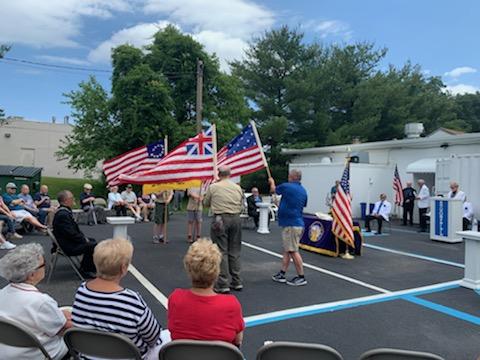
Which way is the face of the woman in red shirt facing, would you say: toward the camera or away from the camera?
away from the camera

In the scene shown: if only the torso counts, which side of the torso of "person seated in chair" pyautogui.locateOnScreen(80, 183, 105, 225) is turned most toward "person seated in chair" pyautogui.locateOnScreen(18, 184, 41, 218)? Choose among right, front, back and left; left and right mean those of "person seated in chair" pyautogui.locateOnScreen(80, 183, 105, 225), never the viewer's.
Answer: right

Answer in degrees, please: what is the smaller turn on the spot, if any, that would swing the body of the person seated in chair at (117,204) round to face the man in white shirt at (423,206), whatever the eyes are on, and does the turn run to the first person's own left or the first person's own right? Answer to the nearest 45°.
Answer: approximately 45° to the first person's own left

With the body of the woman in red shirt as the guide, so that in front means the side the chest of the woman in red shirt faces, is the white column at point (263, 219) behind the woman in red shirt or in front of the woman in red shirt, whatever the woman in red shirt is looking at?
in front

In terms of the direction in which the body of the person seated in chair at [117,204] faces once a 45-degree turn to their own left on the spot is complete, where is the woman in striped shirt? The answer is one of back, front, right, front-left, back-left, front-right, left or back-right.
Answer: right

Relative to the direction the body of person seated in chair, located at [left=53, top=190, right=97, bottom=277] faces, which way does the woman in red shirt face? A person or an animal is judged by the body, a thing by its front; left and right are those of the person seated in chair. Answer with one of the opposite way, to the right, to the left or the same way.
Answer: to the left

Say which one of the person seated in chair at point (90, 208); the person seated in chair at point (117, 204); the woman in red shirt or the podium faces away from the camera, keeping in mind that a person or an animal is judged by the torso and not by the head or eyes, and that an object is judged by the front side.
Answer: the woman in red shirt

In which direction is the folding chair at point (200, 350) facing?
away from the camera

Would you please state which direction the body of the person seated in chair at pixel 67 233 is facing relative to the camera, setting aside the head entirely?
to the viewer's right

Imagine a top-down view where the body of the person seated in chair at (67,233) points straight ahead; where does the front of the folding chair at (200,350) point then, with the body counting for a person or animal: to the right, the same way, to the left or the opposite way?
to the left

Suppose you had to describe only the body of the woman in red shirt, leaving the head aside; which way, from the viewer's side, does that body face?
away from the camera

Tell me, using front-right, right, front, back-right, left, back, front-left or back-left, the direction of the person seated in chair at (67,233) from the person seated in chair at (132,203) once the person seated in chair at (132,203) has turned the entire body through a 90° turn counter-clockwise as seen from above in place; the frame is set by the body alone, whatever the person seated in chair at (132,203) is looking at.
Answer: back-right

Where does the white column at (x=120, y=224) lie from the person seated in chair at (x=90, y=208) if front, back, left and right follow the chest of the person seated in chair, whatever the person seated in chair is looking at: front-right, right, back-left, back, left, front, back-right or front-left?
front-right
